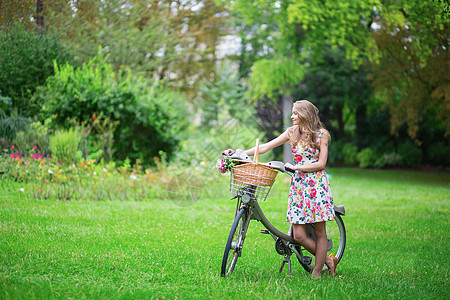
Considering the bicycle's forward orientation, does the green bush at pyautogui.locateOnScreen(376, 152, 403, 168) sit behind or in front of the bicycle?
behind

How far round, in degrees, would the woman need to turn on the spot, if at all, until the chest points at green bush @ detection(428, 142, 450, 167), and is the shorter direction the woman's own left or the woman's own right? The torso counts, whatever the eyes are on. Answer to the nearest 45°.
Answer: approximately 135° to the woman's own right

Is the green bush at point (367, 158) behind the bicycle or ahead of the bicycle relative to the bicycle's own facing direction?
behind

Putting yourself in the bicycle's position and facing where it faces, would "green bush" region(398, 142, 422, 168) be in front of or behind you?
behind

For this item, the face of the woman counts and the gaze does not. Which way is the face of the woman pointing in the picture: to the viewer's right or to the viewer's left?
to the viewer's left

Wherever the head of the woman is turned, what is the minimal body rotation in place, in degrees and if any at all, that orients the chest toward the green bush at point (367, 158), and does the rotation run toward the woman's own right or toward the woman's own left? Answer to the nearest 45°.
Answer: approximately 135° to the woman's own right

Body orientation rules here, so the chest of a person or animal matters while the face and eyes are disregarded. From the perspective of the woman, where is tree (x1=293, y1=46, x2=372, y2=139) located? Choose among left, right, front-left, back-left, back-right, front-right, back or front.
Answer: back-right

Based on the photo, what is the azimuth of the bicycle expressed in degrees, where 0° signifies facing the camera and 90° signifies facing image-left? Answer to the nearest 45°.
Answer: approximately 45°
